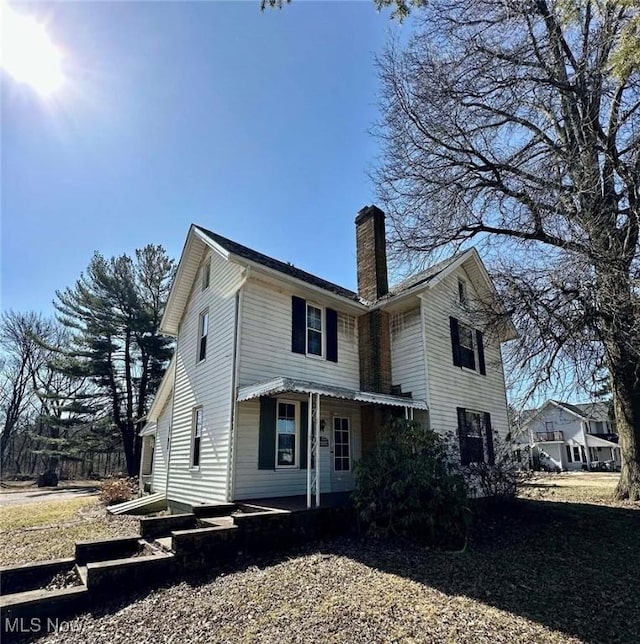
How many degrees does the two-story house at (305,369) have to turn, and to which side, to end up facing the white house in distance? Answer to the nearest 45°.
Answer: approximately 90° to its left

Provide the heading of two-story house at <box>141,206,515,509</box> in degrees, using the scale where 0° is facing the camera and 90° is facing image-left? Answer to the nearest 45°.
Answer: approximately 315°

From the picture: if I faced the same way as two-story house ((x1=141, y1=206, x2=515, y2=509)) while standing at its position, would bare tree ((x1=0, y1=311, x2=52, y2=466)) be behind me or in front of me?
behind

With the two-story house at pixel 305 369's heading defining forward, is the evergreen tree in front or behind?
behind

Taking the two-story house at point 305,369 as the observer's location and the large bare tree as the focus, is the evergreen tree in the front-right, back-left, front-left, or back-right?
back-left

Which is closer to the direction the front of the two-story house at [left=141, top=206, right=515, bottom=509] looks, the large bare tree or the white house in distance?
the large bare tree

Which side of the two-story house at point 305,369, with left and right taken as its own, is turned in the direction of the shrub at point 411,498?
front
